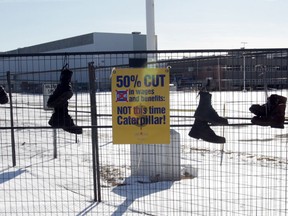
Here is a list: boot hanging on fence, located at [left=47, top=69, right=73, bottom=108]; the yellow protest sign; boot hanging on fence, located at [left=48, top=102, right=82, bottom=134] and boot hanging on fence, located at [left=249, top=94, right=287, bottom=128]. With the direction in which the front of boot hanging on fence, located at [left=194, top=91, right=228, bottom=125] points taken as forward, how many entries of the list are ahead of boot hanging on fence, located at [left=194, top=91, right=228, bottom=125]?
1

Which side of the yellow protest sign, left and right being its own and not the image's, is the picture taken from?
front

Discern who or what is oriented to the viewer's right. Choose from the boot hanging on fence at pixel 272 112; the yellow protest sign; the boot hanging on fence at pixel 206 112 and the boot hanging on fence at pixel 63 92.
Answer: the boot hanging on fence at pixel 206 112

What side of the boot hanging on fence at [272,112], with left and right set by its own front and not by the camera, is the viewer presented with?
left

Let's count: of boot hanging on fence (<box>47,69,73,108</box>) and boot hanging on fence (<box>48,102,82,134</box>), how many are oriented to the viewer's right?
1

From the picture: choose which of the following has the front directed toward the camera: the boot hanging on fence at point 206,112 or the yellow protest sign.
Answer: the yellow protest sign

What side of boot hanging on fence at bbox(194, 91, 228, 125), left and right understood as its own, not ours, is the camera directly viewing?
right

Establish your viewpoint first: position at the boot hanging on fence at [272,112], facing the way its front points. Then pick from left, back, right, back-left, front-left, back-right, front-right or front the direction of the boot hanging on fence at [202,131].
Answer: front

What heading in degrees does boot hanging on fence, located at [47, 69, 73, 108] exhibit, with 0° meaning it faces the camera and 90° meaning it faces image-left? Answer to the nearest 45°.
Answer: approximately 90°

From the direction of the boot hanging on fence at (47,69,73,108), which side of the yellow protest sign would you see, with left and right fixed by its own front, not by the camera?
right

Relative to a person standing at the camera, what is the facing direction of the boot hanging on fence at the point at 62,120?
facing to the right of the viewer

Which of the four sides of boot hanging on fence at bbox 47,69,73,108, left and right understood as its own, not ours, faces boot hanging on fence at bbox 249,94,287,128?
back
